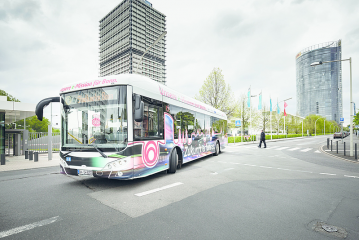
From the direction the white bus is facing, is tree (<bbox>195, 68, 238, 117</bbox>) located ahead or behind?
behind

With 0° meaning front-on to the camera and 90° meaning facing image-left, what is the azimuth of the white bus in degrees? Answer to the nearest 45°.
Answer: approximately 45°
